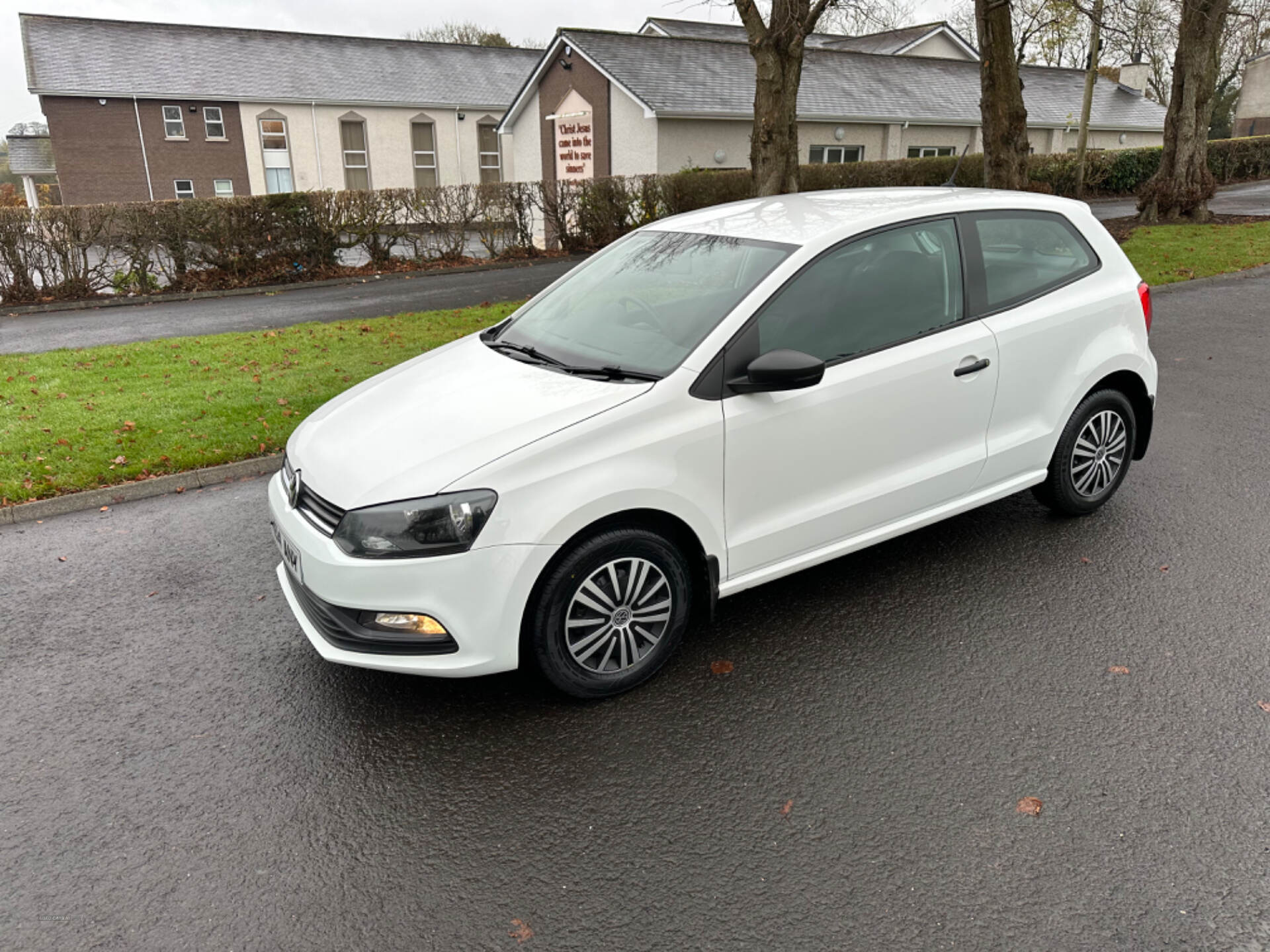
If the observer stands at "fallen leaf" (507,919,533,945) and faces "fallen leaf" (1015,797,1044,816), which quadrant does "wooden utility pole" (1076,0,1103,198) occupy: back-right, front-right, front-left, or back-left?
front-left

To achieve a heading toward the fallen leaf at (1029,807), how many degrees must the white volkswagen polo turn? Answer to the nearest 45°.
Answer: approximately 90° to its left

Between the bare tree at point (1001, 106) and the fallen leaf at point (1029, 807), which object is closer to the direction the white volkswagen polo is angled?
the fallen leaf

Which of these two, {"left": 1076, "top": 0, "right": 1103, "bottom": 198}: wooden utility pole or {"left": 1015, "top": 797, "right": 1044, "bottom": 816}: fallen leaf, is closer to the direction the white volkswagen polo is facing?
the fallen leaf

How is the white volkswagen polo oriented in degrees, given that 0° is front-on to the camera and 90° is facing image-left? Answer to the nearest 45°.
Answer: approximately 45°

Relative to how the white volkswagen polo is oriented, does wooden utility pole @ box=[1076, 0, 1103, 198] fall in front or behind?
behind

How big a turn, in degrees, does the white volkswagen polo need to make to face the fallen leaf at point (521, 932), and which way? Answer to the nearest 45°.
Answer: approximately 45° to its left

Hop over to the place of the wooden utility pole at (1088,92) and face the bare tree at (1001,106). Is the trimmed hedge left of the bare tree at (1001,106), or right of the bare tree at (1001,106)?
right

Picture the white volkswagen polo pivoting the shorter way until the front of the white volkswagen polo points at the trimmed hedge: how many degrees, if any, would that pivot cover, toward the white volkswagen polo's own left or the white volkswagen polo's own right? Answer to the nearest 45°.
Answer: approximately 90° to the white volkswagen polo's own right

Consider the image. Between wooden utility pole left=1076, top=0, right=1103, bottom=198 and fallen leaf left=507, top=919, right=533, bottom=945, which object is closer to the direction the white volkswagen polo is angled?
the fallen leaf

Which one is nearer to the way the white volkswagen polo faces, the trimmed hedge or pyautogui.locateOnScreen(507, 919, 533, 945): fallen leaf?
the fallen leaf
